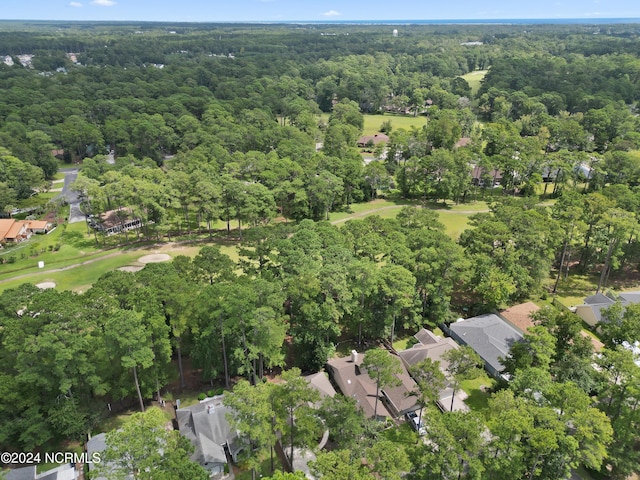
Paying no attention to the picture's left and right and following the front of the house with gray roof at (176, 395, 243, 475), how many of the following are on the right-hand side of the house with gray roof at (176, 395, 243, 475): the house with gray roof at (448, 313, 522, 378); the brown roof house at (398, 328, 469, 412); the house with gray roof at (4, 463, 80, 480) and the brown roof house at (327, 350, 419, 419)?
1

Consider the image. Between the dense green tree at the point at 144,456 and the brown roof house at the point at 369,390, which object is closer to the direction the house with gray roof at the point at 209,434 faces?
the dense green tree

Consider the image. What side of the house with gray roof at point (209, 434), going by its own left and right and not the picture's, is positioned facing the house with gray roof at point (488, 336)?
left

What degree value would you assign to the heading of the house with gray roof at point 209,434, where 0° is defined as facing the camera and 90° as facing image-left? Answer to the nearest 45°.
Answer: approximately 0°

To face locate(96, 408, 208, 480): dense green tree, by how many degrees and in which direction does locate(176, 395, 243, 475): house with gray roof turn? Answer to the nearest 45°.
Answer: approximately 45° to its right

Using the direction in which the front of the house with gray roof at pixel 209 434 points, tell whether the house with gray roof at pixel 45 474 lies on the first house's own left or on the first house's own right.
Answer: on the first house's own right

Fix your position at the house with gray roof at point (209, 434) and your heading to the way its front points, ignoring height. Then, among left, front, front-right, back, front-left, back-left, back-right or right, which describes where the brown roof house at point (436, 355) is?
left

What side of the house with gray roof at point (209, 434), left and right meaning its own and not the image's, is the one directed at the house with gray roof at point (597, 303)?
left

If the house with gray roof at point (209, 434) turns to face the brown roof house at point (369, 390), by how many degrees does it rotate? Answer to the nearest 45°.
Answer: approximately 90° to its left
